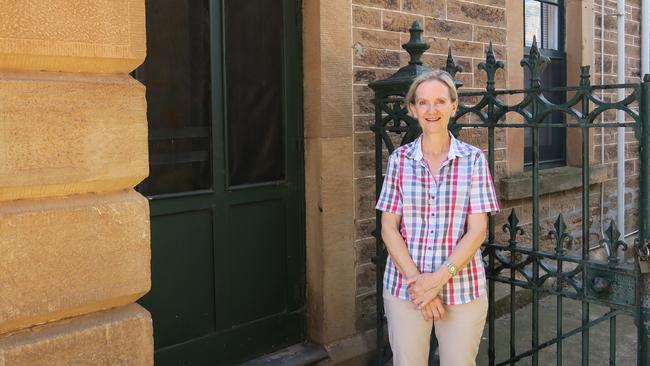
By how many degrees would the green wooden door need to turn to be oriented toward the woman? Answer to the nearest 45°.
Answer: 0° — it already faces them

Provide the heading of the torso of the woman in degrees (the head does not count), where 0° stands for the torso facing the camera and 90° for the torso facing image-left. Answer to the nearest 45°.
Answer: approximately 0°

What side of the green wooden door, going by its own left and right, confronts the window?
left

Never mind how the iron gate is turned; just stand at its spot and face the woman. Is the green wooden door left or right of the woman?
right

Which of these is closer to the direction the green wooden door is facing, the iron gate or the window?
the iron gate

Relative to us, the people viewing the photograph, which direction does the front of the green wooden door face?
facing the viewer and to the right of the viewer

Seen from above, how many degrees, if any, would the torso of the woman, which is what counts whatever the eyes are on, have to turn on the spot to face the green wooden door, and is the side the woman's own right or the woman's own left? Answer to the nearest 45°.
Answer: approximately 135° to the woman's own right

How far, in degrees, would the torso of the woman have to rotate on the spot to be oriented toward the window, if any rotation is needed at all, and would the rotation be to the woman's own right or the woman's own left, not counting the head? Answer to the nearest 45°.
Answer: approximately 180°
